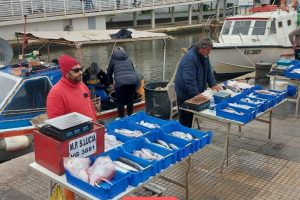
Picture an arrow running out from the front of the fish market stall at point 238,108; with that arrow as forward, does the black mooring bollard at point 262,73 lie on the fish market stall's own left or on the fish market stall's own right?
on the fish market stall's own left

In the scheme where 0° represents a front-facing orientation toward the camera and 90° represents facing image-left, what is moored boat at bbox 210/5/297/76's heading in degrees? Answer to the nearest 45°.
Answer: approximately 45°

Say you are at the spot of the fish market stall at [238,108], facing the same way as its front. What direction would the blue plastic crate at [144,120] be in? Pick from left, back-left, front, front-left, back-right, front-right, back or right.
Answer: right

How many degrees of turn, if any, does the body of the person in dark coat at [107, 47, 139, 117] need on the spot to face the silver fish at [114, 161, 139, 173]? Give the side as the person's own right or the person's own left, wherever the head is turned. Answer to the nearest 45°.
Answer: approximately 135° to the person's own left

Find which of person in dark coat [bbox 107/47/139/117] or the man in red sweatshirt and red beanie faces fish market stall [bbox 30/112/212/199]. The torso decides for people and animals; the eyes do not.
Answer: the man in red sweatshirt and red beanie

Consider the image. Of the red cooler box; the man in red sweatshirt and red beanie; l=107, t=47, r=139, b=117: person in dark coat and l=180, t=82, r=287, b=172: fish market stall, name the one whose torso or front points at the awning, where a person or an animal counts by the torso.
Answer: the person in dark coat

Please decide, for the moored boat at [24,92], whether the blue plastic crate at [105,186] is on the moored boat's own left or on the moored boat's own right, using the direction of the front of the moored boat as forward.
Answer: on the moored boat's own left

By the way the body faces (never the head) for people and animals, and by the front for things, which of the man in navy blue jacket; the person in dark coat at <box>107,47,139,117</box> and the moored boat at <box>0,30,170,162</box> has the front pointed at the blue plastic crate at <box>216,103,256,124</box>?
the man in navy blue jacket

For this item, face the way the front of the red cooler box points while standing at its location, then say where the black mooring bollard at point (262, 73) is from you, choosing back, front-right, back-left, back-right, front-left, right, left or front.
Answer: left

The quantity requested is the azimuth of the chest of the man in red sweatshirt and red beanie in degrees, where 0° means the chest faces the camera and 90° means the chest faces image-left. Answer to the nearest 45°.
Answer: approximately 315°

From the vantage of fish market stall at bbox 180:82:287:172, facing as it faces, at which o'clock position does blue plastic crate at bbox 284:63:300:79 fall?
The blue plastic crate is roughly at 8 o'clock from the fish market stall.

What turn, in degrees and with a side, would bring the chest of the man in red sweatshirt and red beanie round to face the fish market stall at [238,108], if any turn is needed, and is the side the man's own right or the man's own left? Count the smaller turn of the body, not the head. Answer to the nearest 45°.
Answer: approximately 45° to the man's own left

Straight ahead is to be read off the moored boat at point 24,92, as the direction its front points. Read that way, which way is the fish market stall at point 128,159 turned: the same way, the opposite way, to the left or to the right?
to the left
